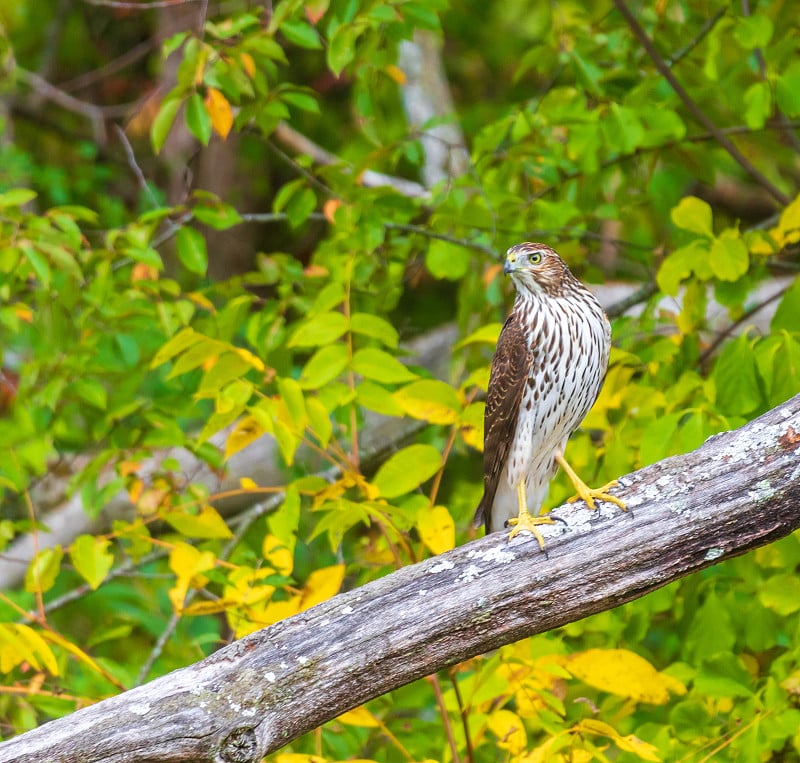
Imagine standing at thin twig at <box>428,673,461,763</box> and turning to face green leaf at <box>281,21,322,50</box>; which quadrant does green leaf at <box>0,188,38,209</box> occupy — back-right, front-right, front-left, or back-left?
front-left

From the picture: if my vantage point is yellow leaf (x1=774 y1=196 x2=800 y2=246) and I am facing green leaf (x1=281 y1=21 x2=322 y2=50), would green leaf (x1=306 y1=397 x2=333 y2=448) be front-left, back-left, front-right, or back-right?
front-left

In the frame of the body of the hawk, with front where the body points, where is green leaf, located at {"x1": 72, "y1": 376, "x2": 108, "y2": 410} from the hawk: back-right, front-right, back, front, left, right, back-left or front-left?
back-right

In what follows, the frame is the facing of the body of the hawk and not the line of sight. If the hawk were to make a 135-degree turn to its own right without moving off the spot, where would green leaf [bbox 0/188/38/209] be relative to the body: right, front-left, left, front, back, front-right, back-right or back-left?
front

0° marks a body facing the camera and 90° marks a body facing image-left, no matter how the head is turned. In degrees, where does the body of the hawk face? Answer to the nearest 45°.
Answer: approximately 315°

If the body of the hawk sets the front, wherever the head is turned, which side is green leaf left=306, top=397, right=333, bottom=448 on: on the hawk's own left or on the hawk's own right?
on the hawk's own right

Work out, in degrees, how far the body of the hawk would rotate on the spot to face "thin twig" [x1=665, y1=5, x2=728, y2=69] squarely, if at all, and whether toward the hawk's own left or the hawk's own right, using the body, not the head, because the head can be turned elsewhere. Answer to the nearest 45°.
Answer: approximately 90° to the hawk's own left
